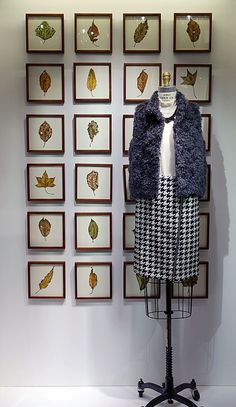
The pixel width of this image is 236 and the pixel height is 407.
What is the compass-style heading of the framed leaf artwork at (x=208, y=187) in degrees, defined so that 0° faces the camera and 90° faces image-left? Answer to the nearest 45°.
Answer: approximately 0°

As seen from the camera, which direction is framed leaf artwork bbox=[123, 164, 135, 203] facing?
toward the camera

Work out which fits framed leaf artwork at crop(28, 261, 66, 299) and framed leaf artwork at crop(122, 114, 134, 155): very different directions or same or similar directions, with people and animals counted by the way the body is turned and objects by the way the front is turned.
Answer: same or similar directions

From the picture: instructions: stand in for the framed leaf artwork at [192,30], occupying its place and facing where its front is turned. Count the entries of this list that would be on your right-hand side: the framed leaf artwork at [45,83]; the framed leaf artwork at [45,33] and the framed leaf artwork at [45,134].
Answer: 3

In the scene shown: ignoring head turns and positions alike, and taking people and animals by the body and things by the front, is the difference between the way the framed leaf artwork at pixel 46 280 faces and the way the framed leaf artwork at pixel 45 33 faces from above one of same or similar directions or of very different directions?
same or similar directions

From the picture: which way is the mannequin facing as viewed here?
toward the camera

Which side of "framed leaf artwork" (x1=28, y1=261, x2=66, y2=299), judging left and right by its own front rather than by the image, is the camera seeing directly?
front

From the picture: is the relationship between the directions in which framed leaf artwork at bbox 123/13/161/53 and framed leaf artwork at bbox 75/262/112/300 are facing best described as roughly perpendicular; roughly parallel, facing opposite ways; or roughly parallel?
roughly parallel

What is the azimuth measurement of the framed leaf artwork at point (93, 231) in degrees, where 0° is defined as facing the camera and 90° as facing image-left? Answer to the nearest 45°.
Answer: approximately 0°

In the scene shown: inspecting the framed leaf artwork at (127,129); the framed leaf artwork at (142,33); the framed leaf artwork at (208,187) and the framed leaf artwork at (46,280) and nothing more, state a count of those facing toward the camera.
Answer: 4

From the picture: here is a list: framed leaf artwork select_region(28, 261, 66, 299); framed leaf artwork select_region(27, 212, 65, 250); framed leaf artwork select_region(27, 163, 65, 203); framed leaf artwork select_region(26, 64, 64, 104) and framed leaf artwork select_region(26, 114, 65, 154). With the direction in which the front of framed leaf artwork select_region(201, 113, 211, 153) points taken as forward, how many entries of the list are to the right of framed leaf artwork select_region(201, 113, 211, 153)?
5

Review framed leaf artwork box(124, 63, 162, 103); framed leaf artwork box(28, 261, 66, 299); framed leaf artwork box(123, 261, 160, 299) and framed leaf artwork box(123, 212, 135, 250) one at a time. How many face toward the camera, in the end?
4
